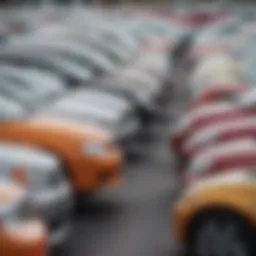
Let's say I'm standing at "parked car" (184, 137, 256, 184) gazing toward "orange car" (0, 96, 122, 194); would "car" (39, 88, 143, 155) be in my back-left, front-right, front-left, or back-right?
front-right

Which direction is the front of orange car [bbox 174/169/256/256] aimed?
to the viewer's left

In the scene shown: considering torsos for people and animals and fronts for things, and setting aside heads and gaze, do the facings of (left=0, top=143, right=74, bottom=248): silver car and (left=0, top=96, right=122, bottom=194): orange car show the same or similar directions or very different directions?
same or similar directions

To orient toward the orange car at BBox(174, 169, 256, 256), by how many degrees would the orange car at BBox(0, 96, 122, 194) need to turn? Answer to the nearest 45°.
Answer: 0° — it already faces it

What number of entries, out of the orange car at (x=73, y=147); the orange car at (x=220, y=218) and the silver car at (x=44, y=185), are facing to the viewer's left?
1

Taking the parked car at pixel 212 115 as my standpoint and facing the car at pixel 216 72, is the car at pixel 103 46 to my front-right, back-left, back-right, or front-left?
front-left

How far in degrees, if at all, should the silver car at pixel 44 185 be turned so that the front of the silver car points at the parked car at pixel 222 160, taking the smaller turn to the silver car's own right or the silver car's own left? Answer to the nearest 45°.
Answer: approximately 45° to the silver car's own left

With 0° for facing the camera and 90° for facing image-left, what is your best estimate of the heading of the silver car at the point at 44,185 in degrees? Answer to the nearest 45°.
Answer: approximately 315°

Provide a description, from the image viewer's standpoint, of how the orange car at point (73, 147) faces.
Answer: facing the viewer and to the right of the viewer

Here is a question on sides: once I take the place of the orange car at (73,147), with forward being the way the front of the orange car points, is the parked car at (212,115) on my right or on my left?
on my left

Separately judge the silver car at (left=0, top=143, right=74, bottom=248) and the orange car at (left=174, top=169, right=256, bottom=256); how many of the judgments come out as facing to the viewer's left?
1
